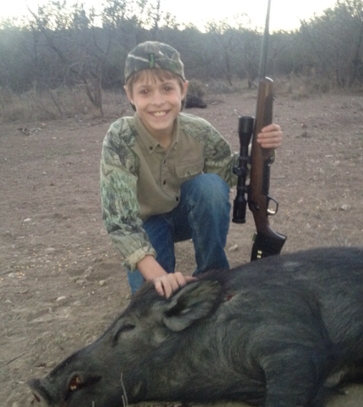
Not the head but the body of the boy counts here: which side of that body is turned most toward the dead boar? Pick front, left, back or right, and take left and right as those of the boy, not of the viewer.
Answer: front

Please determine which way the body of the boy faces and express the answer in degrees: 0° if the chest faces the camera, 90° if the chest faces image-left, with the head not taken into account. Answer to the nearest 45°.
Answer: approximately 0°
